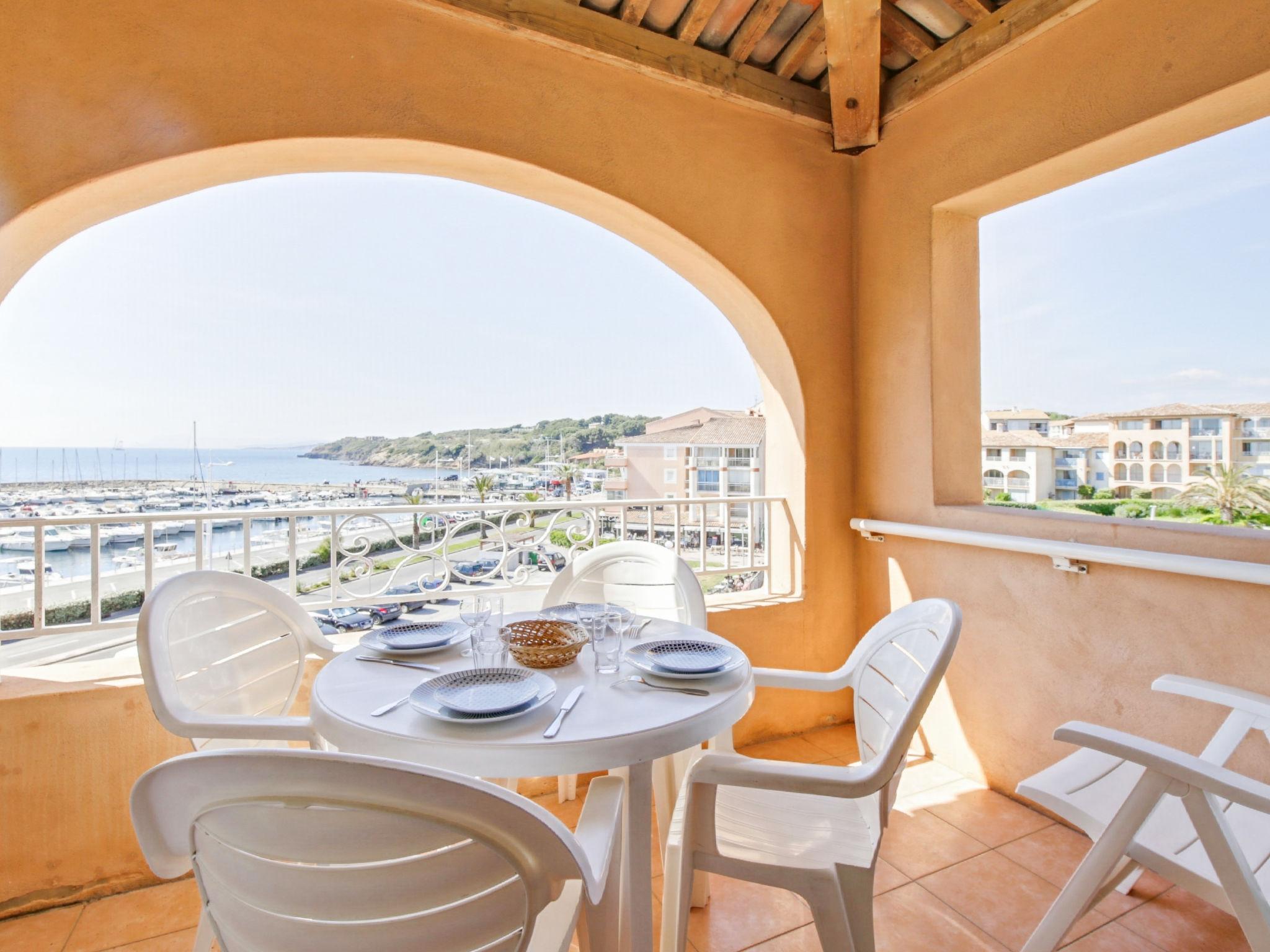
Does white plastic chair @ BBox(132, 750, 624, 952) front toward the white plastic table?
yes

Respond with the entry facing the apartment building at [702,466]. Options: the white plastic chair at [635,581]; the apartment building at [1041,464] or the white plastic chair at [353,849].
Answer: the white plastic chair at [353,849]

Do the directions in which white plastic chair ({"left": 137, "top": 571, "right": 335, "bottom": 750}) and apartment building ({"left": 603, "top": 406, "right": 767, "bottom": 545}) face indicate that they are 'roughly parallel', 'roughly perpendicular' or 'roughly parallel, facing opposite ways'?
roughly perpendicular

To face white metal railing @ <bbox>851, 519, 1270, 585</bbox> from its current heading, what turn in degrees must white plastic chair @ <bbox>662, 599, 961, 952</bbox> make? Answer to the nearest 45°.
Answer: approximately 135° to its right

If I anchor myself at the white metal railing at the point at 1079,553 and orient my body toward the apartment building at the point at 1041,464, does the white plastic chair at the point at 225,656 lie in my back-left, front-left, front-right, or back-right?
back-left

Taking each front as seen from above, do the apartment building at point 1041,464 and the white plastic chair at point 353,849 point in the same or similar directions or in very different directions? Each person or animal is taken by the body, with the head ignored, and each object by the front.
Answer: very different directions

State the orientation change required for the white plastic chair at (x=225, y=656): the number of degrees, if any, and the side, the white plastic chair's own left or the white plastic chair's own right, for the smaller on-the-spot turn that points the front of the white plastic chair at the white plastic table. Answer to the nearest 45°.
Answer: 0° — it already faces it

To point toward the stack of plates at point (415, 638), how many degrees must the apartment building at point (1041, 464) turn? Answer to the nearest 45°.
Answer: approximately 45° to its right

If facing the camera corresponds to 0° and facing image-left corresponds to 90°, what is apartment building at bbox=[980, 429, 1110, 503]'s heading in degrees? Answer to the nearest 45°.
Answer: approximately 0°

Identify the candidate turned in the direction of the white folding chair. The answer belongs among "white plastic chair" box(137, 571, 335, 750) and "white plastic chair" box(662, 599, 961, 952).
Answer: "white plastic chair" box(137, 571, 335, 750)
